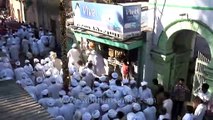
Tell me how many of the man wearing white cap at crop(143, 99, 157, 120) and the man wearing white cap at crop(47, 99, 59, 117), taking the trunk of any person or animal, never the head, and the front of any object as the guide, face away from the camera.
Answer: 2

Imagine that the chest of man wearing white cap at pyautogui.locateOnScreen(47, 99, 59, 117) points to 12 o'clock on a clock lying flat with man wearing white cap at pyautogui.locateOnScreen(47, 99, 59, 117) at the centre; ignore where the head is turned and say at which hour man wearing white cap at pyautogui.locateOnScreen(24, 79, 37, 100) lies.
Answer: man wearing white cap at pyautogui.locateOnScreen(24, 79, 37, 100) is roughly at 11 o'clock from man wearing white cap at pyautogui.locateOnScreen(47, 99, 59, 117).

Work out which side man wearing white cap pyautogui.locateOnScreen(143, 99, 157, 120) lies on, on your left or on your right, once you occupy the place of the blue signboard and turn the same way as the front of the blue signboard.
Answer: on your left

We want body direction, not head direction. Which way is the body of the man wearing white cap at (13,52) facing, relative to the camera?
away from the camera

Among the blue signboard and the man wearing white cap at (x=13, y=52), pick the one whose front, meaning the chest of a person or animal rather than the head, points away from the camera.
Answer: the man wearing white cap

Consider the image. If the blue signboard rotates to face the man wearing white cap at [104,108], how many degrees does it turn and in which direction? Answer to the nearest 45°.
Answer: approximately 45° to its left

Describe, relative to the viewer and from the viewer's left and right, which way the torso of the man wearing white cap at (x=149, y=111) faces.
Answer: facing away from the viewer

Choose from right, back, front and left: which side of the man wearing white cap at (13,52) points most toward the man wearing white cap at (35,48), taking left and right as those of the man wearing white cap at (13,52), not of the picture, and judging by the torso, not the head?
right

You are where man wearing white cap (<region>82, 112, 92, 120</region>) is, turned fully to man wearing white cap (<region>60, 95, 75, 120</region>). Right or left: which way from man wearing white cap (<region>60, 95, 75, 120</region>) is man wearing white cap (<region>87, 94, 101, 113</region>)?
right

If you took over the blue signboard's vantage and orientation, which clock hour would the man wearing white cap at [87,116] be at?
The man wearing white cap is roughly at 11 o'clock from the blue signboard.

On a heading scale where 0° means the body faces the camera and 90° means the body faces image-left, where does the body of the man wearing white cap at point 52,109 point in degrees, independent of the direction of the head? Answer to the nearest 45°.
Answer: approximately 180°

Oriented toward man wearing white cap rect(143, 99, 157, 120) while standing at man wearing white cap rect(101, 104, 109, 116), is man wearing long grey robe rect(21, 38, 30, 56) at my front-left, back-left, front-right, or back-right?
back-left

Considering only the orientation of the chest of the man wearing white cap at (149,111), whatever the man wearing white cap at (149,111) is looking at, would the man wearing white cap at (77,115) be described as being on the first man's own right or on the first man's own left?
on the first man's own left
